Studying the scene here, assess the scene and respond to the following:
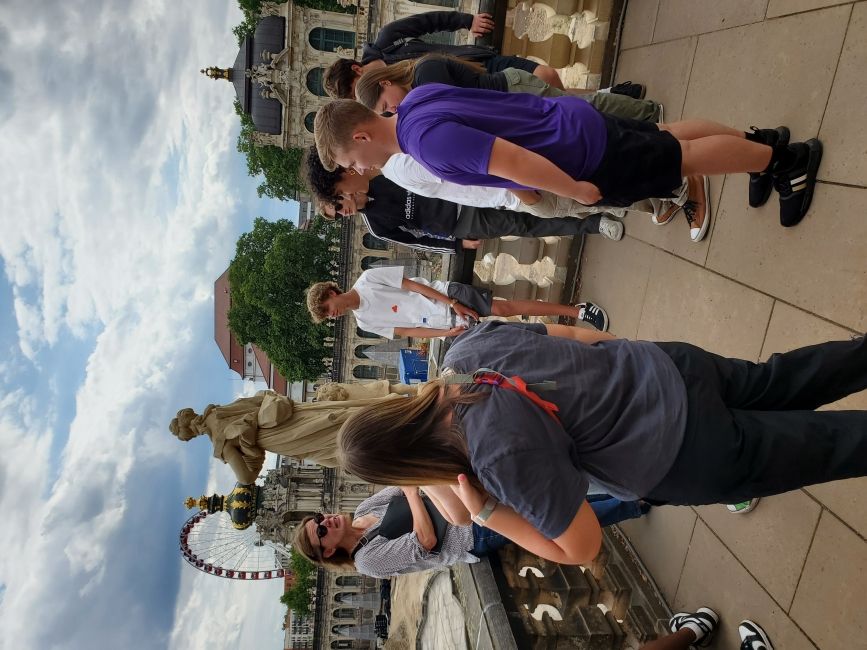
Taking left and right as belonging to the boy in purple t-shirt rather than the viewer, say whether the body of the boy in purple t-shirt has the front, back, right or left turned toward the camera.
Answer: left

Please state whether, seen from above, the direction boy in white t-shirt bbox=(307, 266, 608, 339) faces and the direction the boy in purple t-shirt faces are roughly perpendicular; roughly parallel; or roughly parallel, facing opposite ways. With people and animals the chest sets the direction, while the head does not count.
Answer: roughly perpendicular

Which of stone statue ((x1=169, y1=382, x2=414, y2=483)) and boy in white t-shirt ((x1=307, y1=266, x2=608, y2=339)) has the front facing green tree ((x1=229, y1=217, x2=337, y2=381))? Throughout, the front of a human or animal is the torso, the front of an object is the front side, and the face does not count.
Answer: the stone statue

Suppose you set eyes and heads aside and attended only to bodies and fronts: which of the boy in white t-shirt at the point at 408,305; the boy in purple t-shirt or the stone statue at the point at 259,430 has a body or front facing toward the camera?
the boy in white t-shirt

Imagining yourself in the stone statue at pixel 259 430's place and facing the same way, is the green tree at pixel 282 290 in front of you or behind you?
in front

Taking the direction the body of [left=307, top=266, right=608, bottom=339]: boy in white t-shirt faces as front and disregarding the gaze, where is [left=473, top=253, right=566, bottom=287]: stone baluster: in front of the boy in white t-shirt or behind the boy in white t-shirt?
behind

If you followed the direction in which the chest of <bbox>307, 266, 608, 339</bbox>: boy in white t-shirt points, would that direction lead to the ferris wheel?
no

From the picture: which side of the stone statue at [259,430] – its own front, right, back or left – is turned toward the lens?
back

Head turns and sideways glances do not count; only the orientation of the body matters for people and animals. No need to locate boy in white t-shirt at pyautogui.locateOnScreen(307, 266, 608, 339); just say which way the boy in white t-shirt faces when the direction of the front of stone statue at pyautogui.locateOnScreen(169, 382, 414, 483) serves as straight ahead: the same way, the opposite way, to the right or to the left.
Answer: the opposite way

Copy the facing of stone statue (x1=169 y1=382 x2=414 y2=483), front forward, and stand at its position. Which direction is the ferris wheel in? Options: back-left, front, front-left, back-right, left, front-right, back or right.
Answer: front

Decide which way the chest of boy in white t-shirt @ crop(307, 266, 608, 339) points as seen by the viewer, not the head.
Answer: toward the camera

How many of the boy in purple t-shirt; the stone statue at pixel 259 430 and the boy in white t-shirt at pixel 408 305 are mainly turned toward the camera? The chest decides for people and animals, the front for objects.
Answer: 1

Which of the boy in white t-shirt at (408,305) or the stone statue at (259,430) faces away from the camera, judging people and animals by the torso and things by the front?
the stone statue

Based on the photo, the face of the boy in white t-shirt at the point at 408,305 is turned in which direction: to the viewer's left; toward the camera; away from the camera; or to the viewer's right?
toward the camera

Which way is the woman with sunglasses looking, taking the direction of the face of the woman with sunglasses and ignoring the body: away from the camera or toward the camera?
toward the camera
